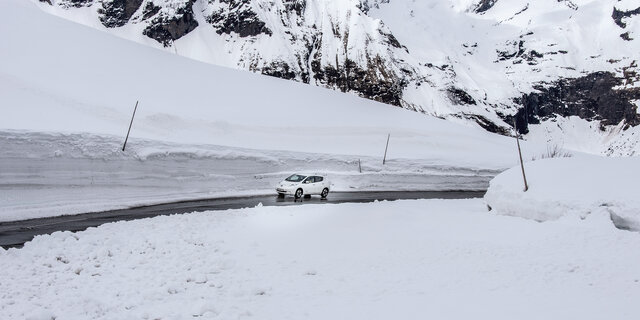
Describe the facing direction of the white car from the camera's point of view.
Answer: facing the viewer and to the left of the viewer
